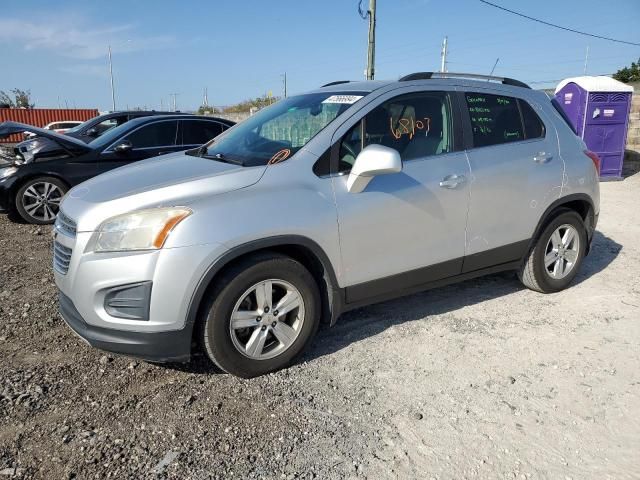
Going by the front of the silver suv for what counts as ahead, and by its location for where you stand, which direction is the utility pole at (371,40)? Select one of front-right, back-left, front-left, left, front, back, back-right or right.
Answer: back-right

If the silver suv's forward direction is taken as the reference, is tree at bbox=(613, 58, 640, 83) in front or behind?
behind

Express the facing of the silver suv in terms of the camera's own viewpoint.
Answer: facing the viewer and to the left of the viewer

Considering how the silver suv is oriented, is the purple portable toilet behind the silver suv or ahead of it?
behind

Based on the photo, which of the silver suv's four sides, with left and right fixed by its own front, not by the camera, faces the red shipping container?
right

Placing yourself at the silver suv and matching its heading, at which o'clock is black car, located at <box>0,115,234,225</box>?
The black car is roughly at 3 o'clock from the silver suv.
